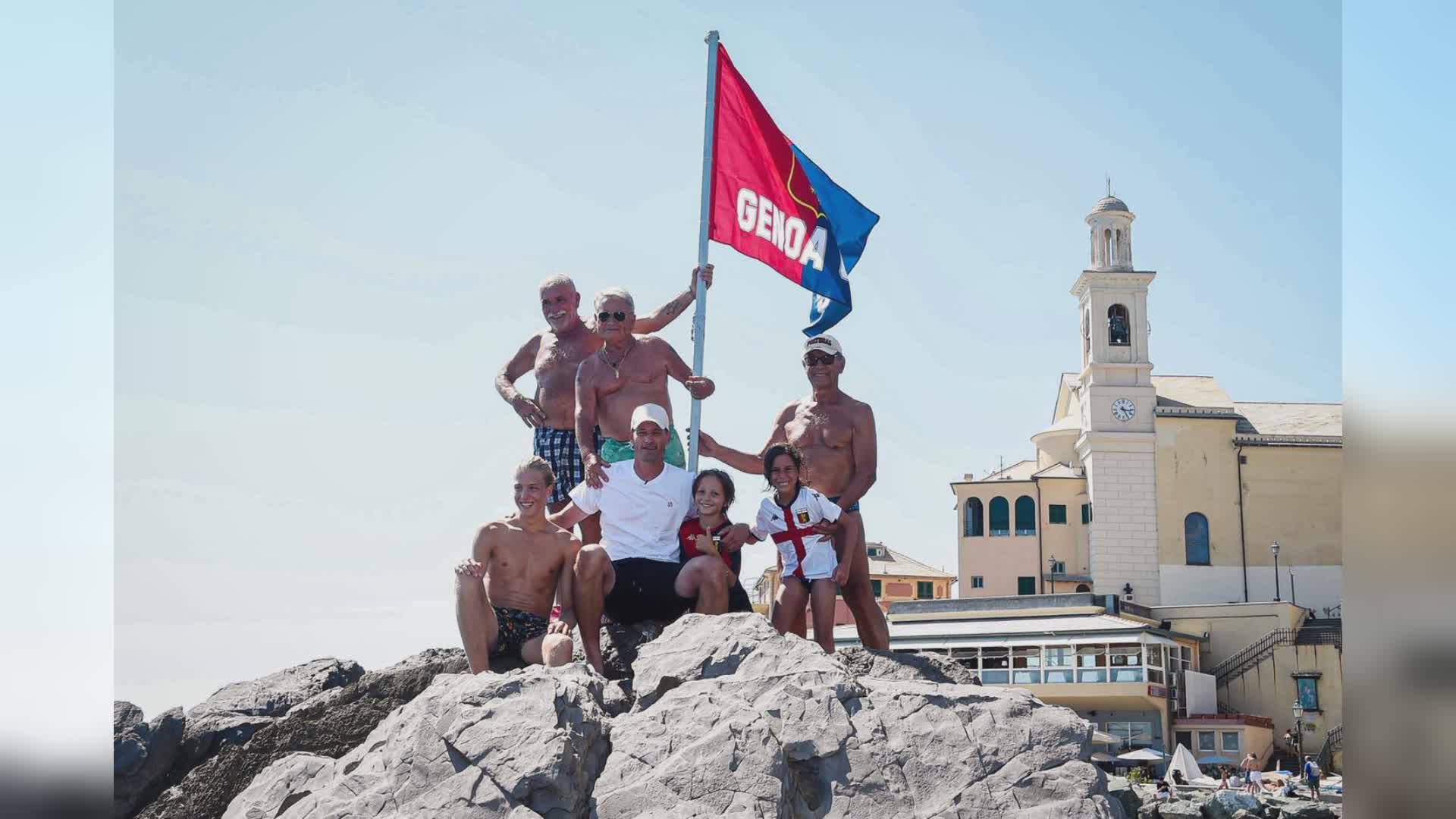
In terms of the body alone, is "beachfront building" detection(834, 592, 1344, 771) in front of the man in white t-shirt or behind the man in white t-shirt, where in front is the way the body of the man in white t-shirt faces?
behind

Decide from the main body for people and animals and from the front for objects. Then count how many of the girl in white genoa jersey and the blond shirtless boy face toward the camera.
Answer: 2

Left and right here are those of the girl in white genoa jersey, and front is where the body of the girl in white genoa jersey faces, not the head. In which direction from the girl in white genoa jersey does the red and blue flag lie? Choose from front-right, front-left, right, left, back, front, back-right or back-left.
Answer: back

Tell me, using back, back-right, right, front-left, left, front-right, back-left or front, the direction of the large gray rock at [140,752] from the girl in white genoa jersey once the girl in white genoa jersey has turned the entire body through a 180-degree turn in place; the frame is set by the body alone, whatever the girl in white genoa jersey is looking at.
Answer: left

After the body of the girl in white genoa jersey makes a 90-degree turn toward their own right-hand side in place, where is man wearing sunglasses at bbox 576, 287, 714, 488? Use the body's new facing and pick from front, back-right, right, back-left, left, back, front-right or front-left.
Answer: front-right

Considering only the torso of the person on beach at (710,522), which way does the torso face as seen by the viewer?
toward the camera

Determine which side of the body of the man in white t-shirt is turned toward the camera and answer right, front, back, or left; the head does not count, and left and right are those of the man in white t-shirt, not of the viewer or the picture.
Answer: front

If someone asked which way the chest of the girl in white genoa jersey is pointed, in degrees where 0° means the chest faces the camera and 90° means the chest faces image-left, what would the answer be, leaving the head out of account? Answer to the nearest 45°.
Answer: approximately 0°
